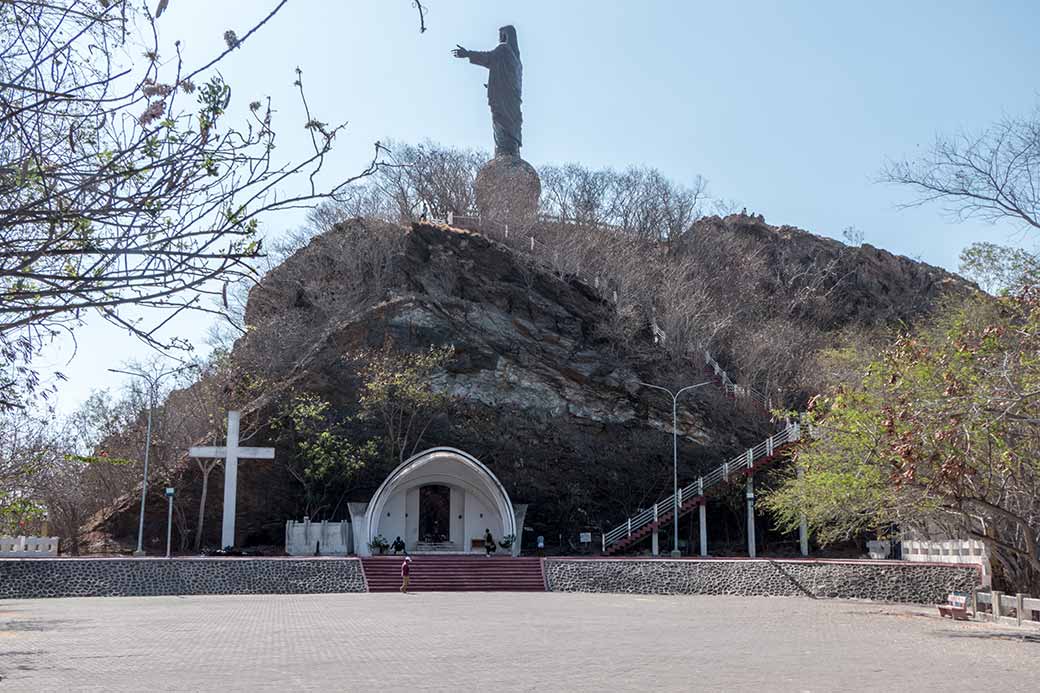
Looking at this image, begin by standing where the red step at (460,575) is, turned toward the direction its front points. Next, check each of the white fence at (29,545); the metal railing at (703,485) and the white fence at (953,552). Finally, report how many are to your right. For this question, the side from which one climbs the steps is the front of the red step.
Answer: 1

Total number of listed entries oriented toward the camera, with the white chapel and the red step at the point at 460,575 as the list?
2

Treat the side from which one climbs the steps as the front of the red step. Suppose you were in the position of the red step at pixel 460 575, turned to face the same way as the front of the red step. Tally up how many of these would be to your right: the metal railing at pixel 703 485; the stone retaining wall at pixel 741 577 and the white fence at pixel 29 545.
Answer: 1

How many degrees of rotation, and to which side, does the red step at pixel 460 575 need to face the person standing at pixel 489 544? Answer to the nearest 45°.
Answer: approximately 180°

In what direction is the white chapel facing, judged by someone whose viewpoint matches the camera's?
facing the viewer

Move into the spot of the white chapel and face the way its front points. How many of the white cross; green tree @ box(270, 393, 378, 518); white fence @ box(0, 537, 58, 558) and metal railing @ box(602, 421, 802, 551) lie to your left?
1

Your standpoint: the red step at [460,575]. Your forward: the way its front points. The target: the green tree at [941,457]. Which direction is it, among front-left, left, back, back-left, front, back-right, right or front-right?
front-left

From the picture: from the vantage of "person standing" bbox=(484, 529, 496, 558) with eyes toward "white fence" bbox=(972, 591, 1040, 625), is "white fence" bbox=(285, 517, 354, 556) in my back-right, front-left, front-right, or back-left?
back-right

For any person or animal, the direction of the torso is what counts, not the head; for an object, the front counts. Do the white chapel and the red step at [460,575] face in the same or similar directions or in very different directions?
same or similar directions

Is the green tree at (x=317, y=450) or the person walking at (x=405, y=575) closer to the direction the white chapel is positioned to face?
the person walking

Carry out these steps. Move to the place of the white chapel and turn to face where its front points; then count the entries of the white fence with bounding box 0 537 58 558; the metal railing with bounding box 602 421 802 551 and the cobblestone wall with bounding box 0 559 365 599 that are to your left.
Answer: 1

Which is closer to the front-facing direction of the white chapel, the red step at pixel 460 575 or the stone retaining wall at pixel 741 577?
the red step

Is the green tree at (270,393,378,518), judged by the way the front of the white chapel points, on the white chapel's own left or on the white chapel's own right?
on the white chapel's own right
